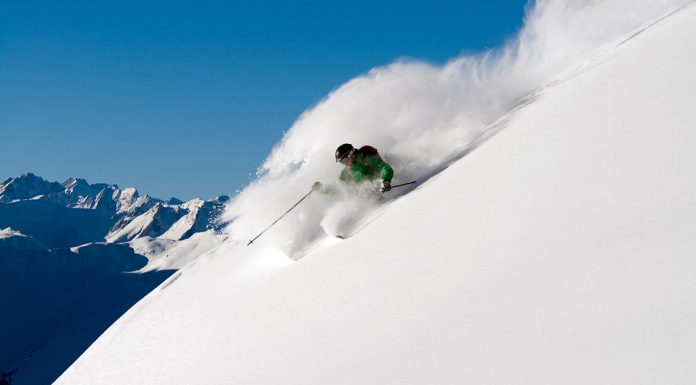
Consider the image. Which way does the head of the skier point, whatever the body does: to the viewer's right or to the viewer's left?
to the viewer's left

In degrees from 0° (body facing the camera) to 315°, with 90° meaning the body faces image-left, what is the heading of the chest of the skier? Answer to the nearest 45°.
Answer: approximately 45°
